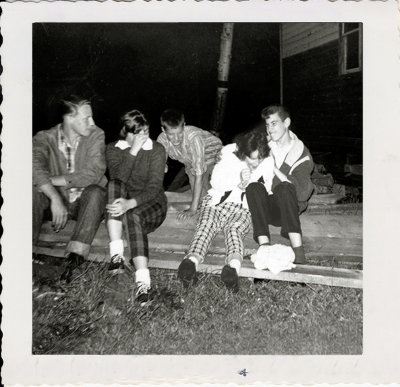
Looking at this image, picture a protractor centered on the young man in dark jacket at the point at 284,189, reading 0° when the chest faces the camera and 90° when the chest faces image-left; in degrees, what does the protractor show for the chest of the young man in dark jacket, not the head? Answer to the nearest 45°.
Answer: approximately 45°

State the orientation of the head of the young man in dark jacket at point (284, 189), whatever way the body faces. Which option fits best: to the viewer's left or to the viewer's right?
to the viewer's left

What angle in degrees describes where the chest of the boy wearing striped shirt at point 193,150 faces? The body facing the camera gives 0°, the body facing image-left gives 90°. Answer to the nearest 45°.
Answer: approximately 45°
